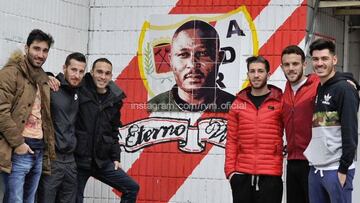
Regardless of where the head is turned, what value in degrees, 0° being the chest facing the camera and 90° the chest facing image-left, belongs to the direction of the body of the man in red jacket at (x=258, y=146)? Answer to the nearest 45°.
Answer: approximately 0°

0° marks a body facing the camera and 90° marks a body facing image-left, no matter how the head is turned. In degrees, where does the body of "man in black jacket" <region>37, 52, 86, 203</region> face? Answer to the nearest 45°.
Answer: approximately 315°

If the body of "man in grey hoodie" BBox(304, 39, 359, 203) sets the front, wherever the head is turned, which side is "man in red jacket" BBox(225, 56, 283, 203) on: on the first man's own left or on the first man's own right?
on the first man's own right
